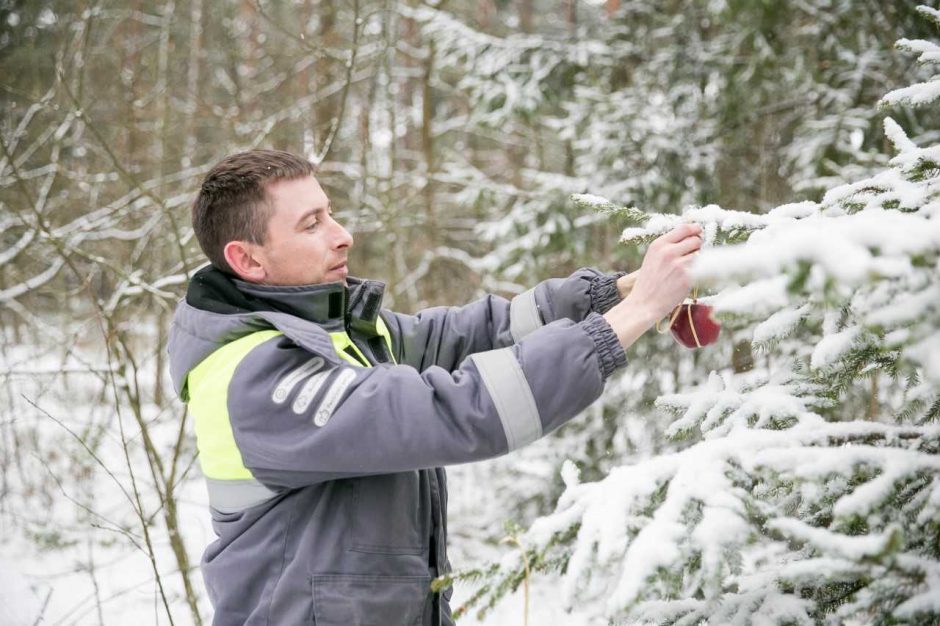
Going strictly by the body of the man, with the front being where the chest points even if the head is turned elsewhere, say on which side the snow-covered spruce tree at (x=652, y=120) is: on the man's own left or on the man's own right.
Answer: on the man's own left

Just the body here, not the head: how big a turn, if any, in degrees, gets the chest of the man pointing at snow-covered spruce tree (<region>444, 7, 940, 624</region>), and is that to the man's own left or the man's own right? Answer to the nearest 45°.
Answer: approximately 45° to the man's own right

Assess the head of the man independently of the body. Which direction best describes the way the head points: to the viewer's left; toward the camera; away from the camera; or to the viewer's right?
to the viewer's right

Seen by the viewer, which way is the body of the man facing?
to the viewer's right
